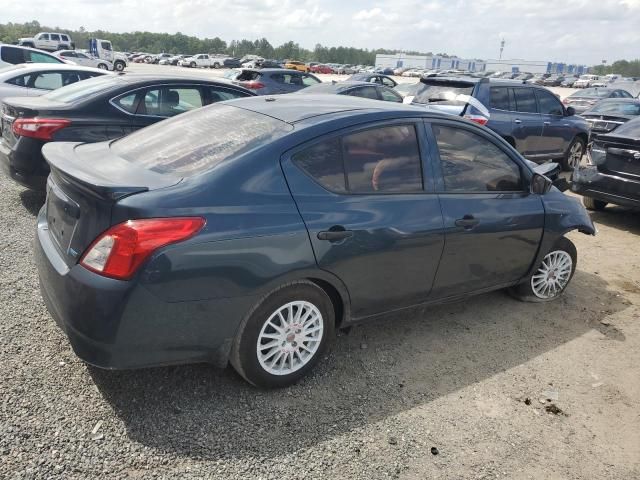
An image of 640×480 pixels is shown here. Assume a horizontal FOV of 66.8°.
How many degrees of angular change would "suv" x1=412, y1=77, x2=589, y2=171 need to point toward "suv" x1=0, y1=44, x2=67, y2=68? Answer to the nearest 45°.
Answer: approximately 135° to its left

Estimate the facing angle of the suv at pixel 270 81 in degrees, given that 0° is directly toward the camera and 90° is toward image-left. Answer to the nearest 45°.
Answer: approximately 225°

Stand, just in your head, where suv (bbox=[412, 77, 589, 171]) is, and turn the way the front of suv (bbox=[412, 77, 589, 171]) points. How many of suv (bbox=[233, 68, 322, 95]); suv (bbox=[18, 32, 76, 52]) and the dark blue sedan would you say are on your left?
2

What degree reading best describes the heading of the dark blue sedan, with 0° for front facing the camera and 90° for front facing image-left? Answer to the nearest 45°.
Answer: approximately 225°

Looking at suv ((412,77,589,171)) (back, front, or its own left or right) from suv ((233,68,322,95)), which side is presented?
left

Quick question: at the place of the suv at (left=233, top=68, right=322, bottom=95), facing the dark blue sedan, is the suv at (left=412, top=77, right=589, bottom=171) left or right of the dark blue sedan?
left

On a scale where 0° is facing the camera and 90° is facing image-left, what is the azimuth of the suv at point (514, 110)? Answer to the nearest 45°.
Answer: approximately 225°

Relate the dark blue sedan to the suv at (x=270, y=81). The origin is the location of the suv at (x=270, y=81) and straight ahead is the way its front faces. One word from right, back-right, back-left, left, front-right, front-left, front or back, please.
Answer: back-right

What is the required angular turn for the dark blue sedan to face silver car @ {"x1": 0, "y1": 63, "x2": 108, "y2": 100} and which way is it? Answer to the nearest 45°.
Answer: approximately 90° to its left

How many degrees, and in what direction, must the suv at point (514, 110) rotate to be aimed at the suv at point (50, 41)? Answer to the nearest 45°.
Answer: approximately 90° to its left

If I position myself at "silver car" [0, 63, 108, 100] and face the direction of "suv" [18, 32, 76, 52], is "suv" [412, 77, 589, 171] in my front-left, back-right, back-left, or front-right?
back-right
